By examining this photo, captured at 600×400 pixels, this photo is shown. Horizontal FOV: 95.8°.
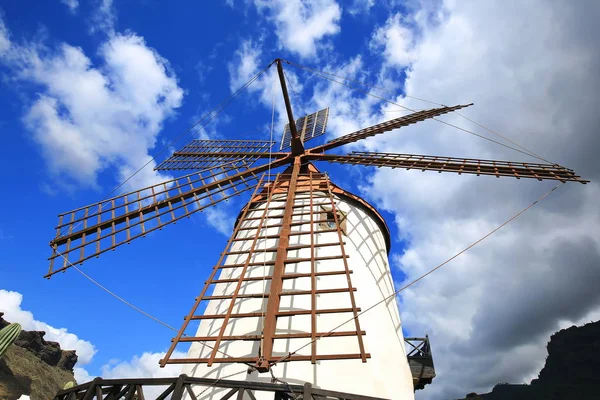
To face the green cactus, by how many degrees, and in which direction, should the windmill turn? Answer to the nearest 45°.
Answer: approximately 90° to its right

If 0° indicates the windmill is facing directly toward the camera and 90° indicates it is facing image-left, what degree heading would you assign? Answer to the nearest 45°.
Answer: approximately 0°
